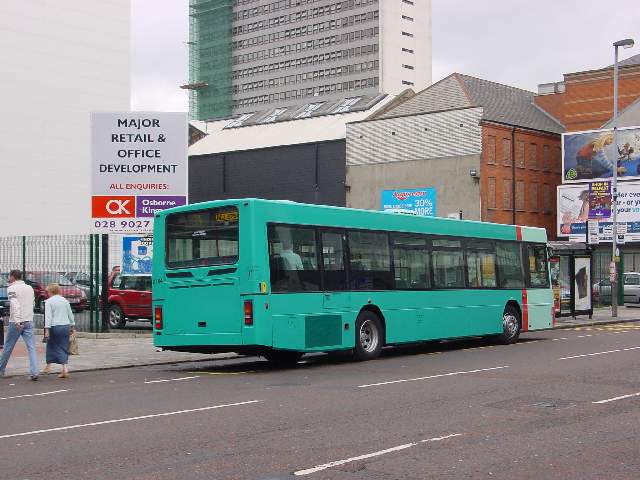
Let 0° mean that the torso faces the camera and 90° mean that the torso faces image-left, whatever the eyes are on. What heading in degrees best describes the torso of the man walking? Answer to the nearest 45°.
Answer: approximately 135°

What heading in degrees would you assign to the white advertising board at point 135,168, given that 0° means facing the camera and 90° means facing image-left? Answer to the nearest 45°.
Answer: approximately 0°

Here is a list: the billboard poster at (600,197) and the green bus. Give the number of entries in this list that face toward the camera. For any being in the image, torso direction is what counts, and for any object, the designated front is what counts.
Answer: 1

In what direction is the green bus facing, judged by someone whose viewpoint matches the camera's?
facing away from the viewer and to the right of the viewer

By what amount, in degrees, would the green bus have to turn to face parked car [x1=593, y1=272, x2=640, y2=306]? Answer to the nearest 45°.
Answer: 0° — it already faces it

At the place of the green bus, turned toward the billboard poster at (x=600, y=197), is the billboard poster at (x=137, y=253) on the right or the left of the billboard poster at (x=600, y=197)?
left

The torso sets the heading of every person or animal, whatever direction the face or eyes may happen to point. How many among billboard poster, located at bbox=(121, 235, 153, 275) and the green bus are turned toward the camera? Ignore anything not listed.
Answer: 1

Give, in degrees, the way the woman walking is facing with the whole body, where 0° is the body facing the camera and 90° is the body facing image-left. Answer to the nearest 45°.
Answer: approximately 135°

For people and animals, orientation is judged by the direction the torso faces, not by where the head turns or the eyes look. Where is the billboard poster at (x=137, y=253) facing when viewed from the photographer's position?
facing the viewer
